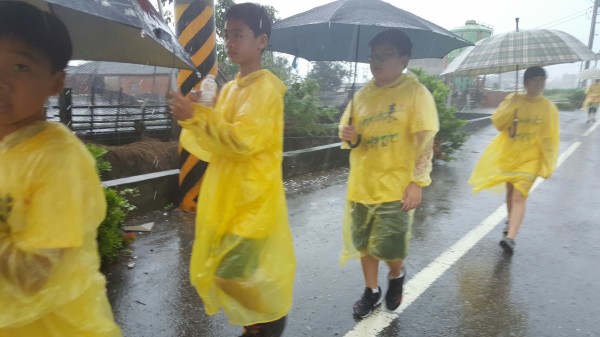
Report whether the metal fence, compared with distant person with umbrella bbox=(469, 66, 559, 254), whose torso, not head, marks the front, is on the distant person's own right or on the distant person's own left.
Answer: on the distant person's own right

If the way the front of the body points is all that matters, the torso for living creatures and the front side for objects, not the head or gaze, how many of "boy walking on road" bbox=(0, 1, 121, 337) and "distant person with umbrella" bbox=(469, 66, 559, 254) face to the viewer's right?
0

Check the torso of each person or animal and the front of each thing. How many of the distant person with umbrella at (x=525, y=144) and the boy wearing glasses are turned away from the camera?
0

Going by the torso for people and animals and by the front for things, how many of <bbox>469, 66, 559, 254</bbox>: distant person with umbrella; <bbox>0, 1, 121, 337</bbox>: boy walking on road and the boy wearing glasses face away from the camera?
0

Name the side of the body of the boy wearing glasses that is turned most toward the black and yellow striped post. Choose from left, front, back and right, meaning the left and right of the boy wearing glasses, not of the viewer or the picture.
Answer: right

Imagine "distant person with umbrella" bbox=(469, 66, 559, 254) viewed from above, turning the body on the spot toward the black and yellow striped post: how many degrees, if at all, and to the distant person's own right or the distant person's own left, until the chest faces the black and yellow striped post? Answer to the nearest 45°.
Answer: approximately 90° to the distant person's own right

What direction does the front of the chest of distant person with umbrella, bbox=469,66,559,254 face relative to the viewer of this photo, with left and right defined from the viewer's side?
facing the viewer

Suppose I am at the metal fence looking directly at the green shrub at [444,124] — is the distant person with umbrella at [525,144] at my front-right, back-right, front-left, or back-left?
front-right

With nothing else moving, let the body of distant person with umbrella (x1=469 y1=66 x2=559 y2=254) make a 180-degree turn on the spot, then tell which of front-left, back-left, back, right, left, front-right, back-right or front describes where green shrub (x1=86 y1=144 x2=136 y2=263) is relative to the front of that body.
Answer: back-left

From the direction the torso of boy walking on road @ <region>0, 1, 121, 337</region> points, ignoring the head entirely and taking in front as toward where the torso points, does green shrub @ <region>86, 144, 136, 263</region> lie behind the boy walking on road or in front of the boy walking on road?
behind

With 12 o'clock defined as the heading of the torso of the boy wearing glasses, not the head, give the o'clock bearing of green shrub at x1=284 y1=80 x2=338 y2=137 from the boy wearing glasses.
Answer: The green shrub is roughly at 4 o'clock from the boy wearing glasses.

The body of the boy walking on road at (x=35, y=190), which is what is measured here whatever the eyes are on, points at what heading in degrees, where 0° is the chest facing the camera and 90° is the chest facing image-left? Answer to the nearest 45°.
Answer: approximately 45°

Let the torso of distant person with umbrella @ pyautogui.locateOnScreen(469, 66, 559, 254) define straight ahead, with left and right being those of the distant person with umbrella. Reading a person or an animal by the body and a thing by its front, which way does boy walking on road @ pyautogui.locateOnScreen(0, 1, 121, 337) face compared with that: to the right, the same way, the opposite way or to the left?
the same way
